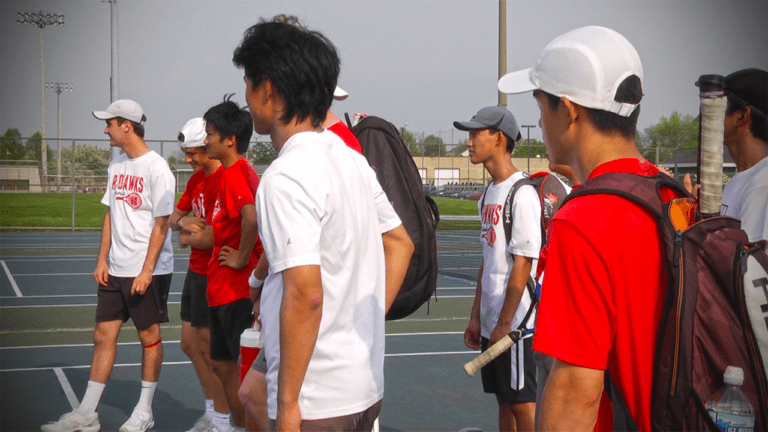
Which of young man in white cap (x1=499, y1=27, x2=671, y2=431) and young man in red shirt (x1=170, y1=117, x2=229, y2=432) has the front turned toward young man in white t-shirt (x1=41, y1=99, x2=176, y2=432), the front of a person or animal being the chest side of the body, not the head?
the young man in white cap

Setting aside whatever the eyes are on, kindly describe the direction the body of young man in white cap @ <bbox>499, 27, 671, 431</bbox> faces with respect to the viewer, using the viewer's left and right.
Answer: facing away from the viewer and to the left of the viewer

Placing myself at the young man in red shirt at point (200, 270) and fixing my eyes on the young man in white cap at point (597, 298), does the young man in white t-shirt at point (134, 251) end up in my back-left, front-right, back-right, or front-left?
back-right

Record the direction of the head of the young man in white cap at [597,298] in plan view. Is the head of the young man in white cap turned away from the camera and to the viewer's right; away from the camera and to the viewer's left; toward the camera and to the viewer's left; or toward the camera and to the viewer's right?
away from the camera and to the viewer's left

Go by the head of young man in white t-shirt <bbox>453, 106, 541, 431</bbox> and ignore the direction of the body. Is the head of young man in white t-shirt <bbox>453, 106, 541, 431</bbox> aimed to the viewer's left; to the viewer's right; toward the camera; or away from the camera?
to the viewer's left

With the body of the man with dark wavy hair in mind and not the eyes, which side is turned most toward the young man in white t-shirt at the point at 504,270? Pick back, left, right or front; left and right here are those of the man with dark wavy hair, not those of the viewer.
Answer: right

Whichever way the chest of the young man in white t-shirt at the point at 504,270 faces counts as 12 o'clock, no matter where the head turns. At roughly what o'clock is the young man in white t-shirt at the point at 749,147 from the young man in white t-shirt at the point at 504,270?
the young man in white t-shirt at the point at 749,147 is roughly at 9 o'clock from the young man in white t-shirt at the point at 504,270.

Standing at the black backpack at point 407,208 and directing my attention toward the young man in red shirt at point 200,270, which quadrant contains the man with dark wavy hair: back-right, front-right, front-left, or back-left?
back-left

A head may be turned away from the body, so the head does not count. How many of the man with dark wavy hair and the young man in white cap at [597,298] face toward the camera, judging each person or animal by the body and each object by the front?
0

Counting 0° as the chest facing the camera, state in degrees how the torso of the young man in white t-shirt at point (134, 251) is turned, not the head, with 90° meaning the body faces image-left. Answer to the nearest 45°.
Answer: approximately 45°

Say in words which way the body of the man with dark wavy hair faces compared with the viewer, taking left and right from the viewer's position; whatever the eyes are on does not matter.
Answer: facing away from the viewer and to the left of the viewer

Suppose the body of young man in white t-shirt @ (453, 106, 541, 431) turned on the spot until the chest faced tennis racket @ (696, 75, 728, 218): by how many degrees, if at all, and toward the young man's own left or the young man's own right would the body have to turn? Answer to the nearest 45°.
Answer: approximately 45° to the young man's own left
